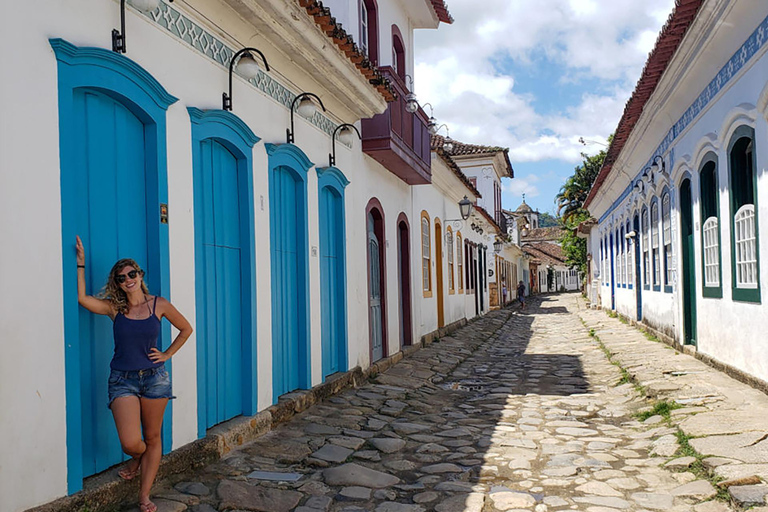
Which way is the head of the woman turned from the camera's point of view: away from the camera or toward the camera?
toward the camera

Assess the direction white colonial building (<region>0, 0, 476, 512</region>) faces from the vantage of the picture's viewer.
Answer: facing the viewer and to the right of the viewer

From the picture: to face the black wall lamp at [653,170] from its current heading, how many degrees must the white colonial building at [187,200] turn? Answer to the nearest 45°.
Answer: approximately 90° to its left

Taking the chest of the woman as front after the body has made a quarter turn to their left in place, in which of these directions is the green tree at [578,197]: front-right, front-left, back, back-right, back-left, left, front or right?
front-left

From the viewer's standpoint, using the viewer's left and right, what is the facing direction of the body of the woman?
facing the viewer

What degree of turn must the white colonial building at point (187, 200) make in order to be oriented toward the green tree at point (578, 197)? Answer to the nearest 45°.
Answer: approximately 90° to its left

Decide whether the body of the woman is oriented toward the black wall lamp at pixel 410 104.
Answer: no

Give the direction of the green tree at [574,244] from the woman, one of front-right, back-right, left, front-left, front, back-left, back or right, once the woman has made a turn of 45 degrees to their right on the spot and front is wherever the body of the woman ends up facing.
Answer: back

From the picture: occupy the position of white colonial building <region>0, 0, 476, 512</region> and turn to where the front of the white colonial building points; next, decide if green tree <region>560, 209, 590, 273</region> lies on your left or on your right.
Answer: on your left
